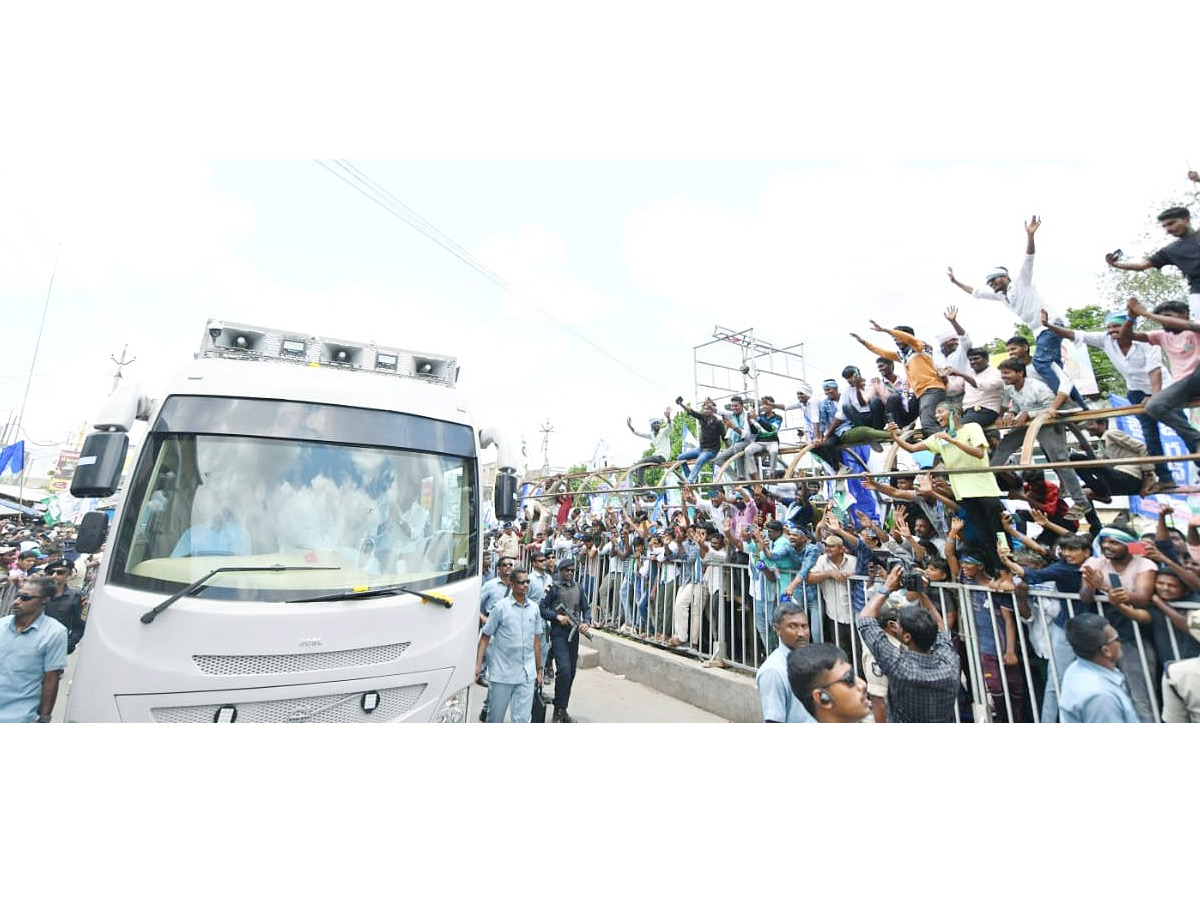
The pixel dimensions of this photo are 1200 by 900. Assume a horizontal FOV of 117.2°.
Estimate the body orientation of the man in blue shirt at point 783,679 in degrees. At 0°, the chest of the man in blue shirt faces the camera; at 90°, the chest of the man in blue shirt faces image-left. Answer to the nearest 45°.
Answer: approximately 315°

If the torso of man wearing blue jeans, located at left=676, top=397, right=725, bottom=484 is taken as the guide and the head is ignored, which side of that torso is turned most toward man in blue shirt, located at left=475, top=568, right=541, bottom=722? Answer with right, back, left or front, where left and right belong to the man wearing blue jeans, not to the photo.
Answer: front

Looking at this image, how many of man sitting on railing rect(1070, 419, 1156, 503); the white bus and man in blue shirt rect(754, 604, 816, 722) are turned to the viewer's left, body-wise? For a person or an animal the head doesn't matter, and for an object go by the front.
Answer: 1

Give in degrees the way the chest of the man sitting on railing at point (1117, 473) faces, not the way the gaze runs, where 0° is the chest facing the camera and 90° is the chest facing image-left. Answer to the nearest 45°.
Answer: approximately 90°

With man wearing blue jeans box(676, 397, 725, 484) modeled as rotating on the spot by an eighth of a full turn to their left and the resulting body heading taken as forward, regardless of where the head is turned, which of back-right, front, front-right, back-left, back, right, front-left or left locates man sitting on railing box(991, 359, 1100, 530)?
front-left

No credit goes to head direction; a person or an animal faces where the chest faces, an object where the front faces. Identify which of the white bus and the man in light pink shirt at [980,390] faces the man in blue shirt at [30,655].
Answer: the man in light pink shirt

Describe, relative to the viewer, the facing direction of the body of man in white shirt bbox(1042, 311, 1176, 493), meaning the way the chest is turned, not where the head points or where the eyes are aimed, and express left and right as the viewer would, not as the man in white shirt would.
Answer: facing the viewer and to the left of the viewer

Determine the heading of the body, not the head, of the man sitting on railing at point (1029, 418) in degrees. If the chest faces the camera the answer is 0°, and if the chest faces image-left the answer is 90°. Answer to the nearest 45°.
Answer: approximately 45°

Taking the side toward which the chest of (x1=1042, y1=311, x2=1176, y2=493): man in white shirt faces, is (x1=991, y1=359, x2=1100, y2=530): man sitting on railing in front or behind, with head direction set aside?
in front
